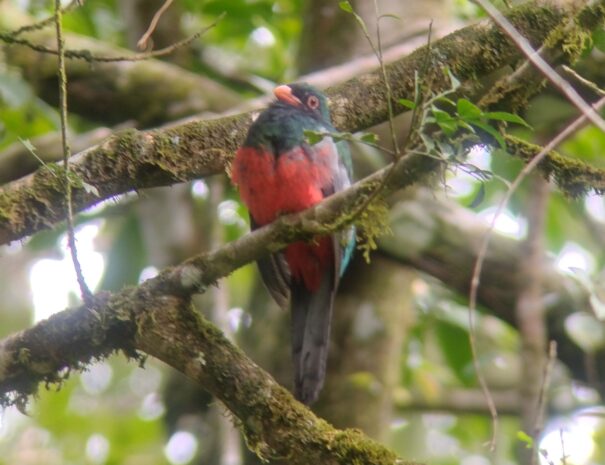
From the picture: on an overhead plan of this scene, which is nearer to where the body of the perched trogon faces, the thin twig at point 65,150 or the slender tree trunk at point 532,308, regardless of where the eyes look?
the thin twig

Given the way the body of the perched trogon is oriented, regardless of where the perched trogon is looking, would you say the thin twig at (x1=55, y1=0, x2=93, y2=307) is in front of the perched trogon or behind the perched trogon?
in front

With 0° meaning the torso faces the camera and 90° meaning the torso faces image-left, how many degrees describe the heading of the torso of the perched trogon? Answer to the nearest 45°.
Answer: approximately 45°

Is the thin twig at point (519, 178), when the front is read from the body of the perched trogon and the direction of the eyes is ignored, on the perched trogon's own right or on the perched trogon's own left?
on the perched trogon's own left

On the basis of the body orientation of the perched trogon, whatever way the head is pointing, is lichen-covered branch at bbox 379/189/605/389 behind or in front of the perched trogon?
behind

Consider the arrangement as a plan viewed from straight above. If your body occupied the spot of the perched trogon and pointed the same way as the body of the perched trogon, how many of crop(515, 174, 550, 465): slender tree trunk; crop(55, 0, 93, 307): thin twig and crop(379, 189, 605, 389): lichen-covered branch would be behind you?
2

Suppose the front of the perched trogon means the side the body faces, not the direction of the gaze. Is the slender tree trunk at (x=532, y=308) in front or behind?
behind
